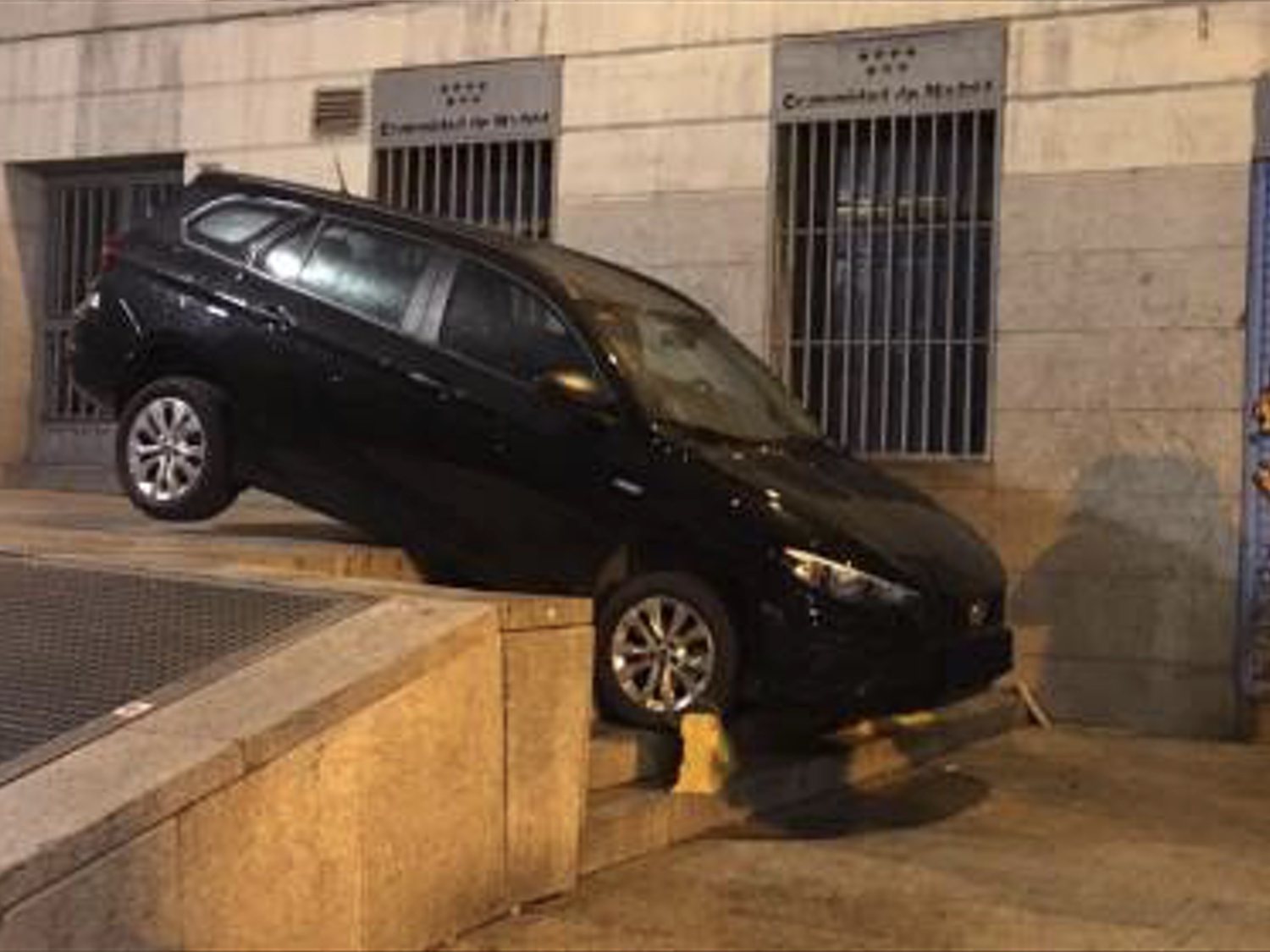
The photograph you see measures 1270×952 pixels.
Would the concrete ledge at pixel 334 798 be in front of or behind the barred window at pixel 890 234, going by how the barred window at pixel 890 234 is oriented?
in front

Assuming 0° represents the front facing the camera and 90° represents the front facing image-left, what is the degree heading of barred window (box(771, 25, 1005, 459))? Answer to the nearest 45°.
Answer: approximately 0°

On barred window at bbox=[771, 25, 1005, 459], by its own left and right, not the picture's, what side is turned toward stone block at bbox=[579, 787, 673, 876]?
front

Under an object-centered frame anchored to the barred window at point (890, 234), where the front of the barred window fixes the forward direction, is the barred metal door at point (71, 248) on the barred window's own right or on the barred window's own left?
on the barred window's own right

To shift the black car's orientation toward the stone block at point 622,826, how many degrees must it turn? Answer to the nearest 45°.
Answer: approximately 45° to its right

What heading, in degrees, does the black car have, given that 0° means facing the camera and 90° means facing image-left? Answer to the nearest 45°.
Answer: approximately 315°

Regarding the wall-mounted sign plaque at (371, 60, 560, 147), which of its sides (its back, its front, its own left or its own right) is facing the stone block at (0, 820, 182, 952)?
front

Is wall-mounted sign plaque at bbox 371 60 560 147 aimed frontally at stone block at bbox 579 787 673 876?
yes

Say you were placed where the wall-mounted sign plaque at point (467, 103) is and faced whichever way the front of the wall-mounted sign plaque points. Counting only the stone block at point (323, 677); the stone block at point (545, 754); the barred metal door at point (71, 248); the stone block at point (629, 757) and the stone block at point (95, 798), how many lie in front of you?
4

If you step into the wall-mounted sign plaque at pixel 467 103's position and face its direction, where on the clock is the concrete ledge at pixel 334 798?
The concrete ledge is roughly at 12 o'clock from the wall-mounted sign plaque.

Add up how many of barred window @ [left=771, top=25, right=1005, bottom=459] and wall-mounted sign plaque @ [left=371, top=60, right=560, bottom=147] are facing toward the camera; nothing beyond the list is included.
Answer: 2
